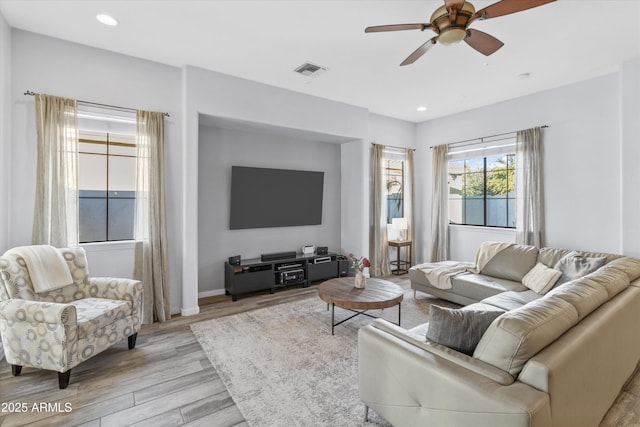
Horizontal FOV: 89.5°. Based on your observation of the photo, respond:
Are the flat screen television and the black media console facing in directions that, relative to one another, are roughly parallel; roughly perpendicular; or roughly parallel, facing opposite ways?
roughly parallel

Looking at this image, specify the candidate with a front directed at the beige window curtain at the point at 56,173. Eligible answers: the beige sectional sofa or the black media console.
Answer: the beige sectional sofa

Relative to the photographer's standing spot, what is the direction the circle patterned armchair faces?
facing the viewer and to the right of the viewer

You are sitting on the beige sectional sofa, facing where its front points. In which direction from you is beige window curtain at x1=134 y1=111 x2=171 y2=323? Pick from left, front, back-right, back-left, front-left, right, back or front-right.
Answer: front

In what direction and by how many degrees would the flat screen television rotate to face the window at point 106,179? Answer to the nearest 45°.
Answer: approximately 90° to its right

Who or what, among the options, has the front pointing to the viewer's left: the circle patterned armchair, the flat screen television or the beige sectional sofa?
the beige sectional sofa

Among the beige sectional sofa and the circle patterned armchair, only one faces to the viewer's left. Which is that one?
the beige sectional sofa

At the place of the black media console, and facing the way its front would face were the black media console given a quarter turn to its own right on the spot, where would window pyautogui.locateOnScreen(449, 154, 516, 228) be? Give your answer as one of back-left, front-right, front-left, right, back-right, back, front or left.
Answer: back-left

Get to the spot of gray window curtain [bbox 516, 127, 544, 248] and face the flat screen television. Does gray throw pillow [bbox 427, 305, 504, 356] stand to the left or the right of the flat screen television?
left

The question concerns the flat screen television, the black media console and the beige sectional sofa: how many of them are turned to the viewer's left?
1

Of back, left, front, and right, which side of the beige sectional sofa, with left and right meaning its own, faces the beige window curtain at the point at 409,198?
right

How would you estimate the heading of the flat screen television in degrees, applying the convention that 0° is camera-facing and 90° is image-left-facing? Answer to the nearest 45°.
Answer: approximately 315°

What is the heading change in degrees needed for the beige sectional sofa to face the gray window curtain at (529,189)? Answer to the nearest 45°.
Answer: approximately 90° to its right

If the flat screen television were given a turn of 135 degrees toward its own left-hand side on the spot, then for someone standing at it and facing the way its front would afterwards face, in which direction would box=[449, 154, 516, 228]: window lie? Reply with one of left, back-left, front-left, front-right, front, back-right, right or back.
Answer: right

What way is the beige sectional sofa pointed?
to the viewer's left

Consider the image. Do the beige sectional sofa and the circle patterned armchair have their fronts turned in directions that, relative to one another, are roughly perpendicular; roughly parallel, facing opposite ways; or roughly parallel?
roughly parallel, facing opposite ways

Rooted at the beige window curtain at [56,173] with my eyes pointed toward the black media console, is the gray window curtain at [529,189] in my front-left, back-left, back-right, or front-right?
front-right
